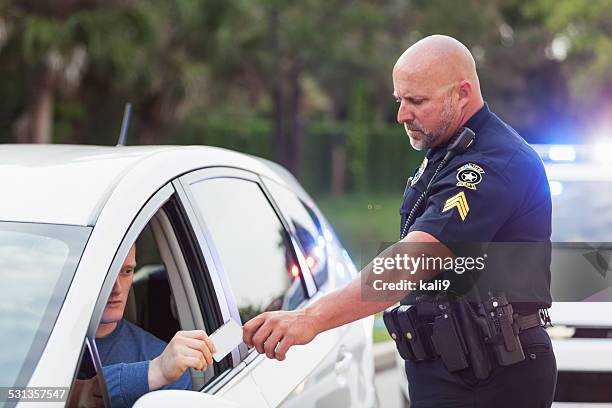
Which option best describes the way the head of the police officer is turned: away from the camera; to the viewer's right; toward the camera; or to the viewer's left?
to the viewer's left

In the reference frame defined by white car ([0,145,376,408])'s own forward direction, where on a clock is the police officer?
The police officer is roughly at 8 o'clock from the white car.

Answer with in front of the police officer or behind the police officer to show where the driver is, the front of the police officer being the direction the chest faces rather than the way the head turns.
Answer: in front

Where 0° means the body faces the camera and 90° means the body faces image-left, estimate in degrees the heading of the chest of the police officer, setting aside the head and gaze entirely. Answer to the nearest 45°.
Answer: approximately 90°

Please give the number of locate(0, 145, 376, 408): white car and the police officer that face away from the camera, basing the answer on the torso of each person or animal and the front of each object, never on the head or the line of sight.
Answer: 0

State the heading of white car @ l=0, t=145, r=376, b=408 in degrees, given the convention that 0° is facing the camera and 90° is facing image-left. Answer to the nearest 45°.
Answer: approximately 45°
